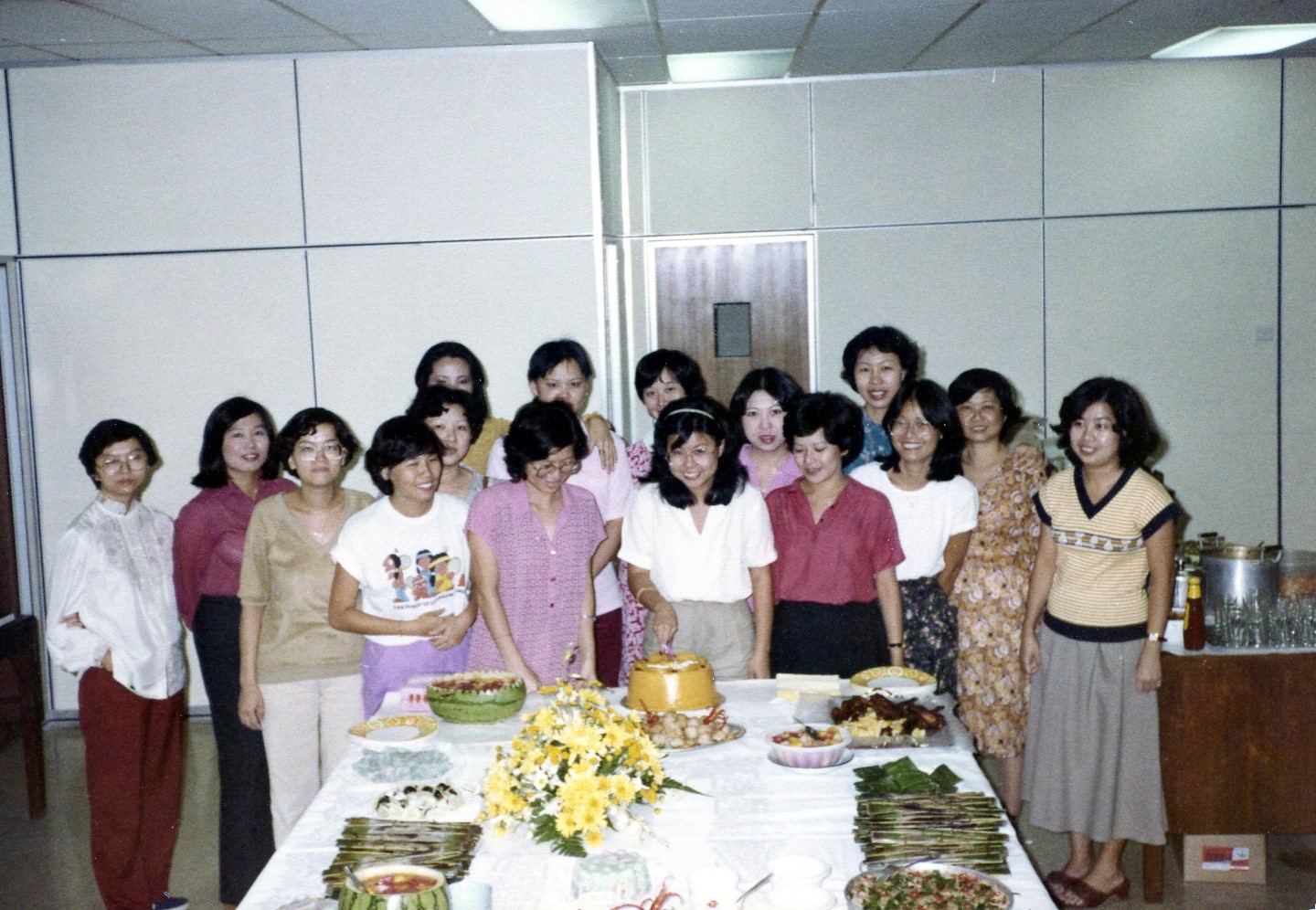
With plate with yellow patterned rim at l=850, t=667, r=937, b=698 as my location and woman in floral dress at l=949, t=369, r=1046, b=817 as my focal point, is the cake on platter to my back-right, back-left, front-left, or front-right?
back-left

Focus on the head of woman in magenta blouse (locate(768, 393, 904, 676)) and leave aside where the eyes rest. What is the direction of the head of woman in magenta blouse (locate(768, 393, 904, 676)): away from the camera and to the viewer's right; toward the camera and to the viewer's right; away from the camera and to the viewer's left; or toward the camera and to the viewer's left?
toward the camera and to the viewer's left

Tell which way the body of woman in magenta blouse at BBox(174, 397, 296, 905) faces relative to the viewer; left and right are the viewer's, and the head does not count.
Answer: facing the viewer and to the right of the viewer

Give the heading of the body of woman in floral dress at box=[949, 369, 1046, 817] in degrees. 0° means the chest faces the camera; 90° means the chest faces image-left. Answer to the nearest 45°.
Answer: approximately 45°

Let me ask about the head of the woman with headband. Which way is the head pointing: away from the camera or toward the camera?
toward the camera

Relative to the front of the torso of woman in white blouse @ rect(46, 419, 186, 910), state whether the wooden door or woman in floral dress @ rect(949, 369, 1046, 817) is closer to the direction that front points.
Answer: the woman in floral dress

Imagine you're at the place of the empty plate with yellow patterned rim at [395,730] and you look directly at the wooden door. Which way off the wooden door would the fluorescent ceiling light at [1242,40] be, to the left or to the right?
right

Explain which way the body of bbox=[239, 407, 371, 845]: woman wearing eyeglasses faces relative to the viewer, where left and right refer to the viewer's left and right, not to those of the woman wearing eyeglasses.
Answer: facing the viewer

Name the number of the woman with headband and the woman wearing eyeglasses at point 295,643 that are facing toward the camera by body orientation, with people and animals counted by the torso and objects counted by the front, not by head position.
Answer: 2

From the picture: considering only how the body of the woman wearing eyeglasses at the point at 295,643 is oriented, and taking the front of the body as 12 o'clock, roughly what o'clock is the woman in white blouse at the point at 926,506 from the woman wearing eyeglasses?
The woman in white blouse is roughly at 9 o'clock from the woman wearing eyeglasses.

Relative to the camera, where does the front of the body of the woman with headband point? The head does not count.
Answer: toward the camera
